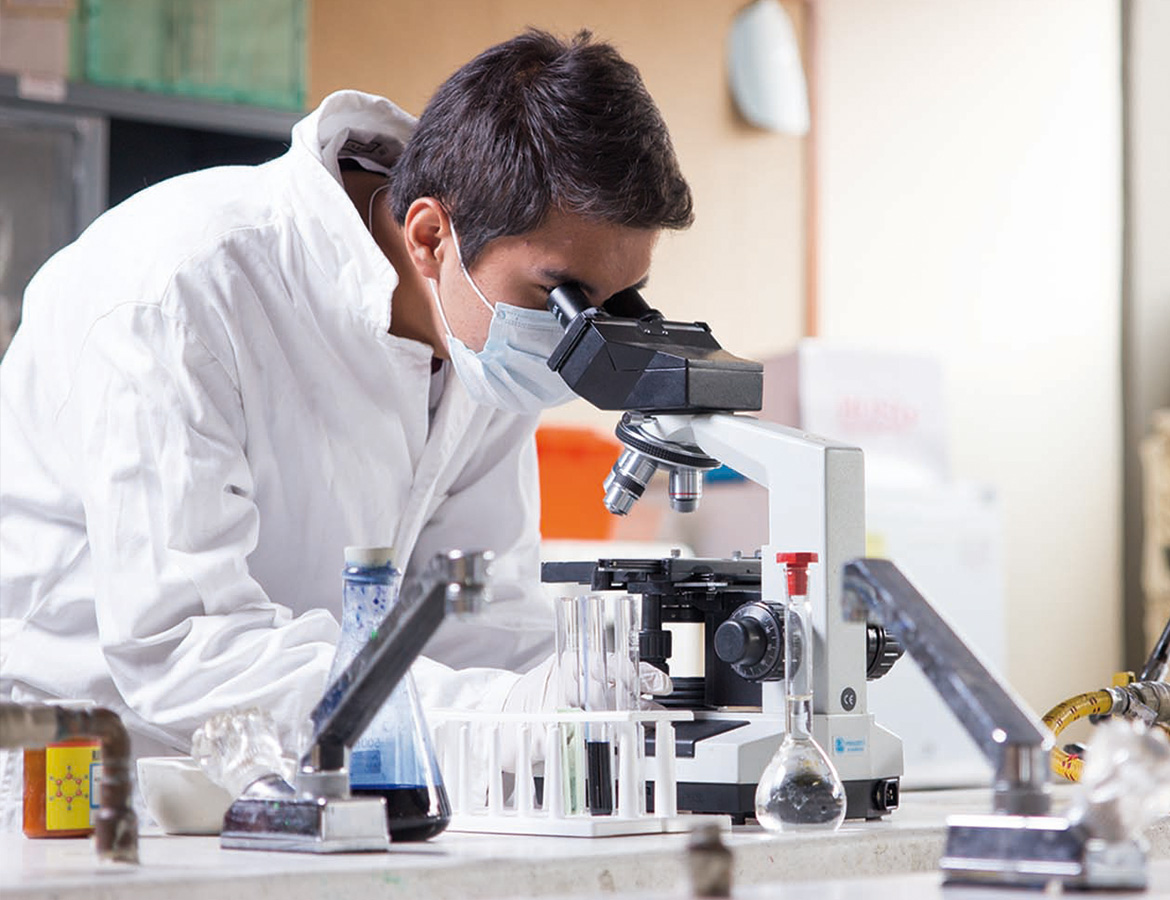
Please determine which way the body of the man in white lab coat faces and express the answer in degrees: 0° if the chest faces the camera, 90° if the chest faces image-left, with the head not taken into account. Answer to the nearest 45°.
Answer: approximately 315°

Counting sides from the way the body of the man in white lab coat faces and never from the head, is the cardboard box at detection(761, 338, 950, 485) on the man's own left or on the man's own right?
on the man's own left

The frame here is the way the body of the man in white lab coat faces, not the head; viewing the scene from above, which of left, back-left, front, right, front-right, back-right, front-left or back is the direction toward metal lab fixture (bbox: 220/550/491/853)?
front-right

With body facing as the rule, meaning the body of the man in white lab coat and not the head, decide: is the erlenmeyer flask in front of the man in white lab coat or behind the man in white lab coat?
in front

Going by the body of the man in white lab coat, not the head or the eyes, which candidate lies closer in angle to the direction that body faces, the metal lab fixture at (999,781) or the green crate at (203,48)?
the metal lab fixture

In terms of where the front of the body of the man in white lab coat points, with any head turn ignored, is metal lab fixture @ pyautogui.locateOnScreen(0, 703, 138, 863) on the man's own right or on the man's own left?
on the man's own right

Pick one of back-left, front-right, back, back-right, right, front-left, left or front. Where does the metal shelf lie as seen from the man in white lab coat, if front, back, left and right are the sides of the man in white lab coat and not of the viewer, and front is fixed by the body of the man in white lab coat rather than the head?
back-left
